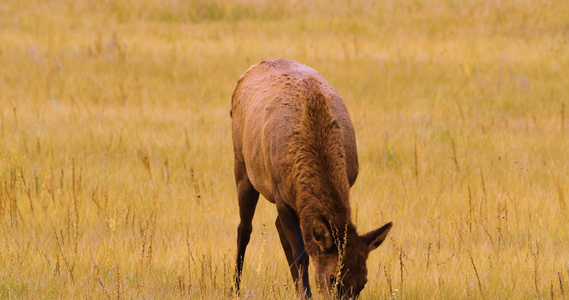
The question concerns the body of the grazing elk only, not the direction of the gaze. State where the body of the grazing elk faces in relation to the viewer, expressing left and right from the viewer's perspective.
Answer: facing the viewer and to the right of the viewer
